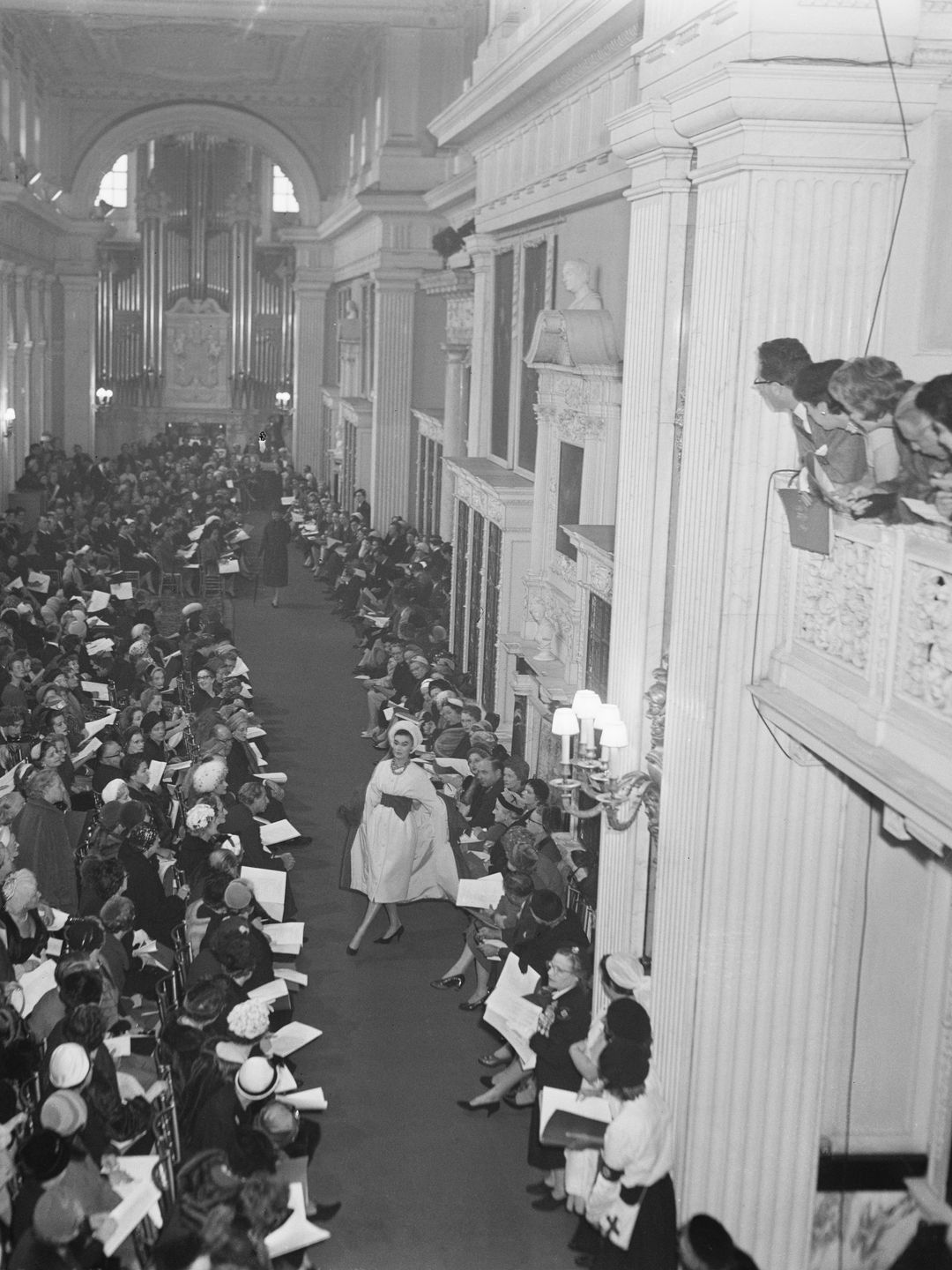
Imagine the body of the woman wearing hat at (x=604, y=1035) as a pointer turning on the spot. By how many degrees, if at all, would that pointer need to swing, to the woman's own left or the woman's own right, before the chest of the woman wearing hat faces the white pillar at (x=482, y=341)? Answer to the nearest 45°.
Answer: approximately 90° to the woman's own right

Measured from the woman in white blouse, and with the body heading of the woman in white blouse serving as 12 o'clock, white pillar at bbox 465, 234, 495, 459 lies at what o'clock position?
The white pillar is roughly at 1 o'clock from the woman in white blouse.

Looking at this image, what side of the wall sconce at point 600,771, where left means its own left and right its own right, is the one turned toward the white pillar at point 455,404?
right

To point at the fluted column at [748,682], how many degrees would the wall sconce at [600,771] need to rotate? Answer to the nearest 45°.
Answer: approximately 135° to its left

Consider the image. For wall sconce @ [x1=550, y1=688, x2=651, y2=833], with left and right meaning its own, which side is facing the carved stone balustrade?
left

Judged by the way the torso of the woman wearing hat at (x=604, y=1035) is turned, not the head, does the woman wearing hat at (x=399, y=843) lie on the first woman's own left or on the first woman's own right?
on the first woman's own right

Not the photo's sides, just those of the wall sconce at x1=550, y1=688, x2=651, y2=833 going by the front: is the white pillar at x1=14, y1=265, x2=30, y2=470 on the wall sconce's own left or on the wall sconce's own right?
on the wall sconce's own right

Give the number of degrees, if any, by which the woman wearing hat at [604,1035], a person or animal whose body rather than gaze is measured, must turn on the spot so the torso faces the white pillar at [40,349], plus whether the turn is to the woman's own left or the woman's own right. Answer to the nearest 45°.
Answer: approximately 45° to the woman's own right

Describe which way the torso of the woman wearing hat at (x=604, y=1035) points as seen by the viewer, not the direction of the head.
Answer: to the viewer's left

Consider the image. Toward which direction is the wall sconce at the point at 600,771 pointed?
to the viewer's left

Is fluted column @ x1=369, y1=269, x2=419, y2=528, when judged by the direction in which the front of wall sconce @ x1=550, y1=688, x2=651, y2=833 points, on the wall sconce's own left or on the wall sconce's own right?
on the wall sconce's own right

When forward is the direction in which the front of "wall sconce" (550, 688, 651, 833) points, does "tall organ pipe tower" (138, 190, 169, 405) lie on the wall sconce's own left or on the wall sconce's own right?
on the wall sconce's own right

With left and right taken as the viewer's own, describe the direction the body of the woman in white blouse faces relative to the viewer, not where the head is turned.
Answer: facing away from the viewer and to the left of the viewer

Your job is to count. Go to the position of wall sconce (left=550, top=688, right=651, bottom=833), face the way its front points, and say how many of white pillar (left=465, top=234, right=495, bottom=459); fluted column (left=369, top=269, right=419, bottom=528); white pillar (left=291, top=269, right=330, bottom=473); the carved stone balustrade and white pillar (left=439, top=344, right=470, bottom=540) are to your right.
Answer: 4

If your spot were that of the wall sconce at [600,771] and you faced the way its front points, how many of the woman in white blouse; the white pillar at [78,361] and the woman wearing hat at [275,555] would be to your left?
1
